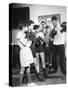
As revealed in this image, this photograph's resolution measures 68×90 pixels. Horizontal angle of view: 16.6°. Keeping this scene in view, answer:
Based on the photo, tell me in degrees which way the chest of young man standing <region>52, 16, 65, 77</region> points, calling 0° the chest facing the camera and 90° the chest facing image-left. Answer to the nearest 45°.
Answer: approximately 45°
